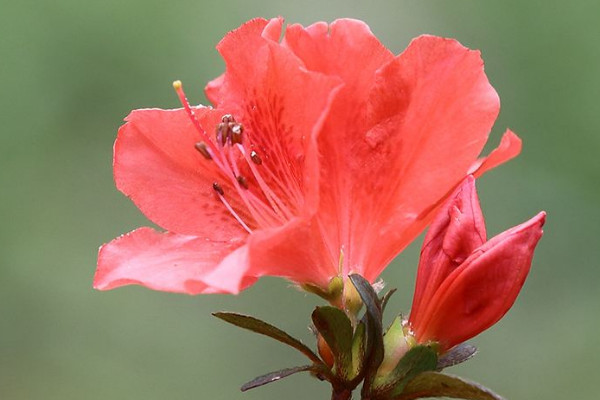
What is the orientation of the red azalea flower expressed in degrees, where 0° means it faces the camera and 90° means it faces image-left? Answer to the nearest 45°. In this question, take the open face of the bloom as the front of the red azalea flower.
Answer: approximately 45°
